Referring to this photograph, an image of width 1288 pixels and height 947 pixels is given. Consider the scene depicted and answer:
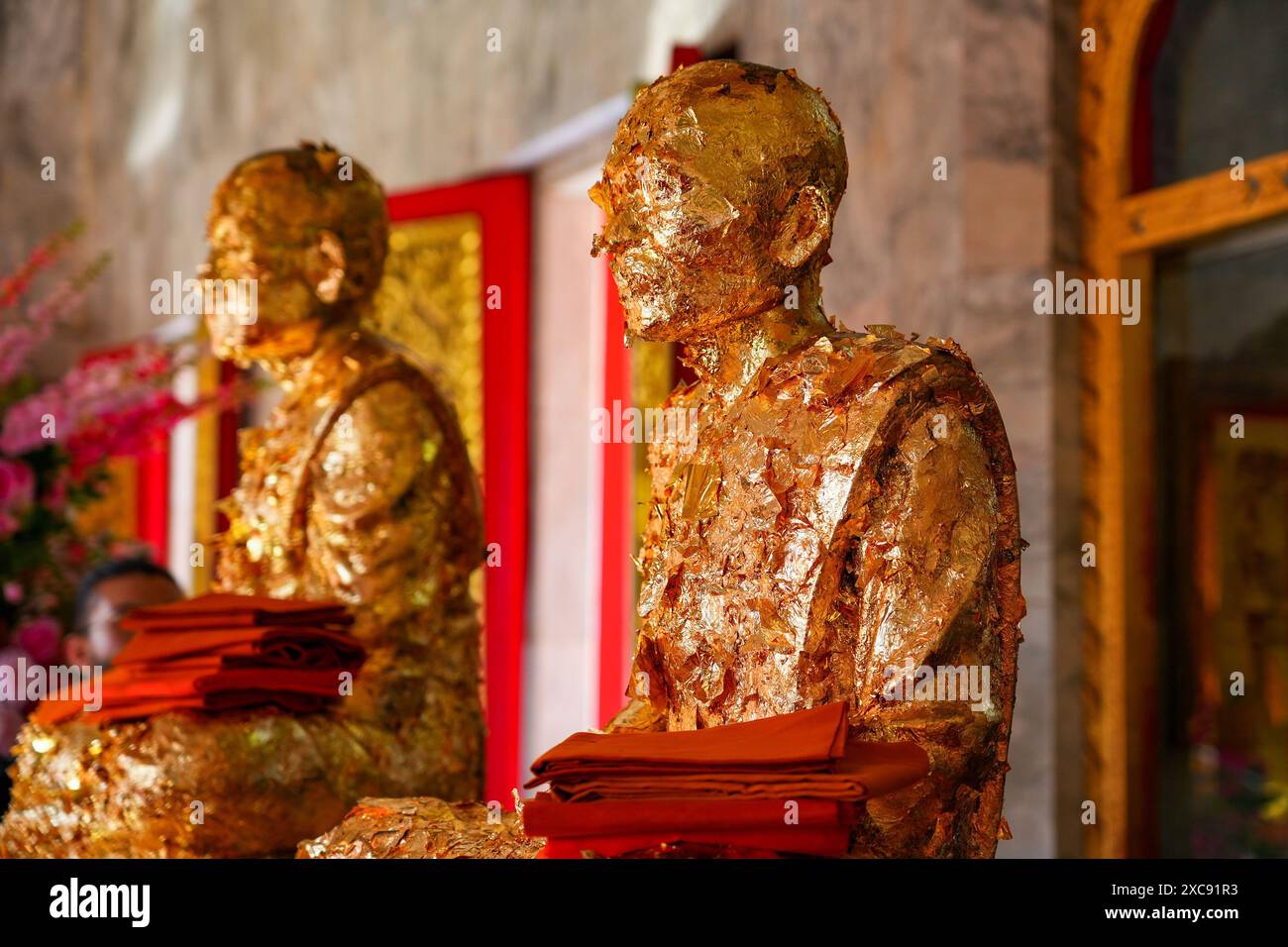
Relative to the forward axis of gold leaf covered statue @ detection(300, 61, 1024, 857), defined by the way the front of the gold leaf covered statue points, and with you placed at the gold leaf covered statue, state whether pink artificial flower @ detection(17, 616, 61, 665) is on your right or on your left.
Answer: on your right

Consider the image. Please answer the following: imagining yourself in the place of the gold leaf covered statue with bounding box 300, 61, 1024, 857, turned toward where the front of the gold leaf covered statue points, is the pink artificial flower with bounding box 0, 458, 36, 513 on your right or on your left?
on your right

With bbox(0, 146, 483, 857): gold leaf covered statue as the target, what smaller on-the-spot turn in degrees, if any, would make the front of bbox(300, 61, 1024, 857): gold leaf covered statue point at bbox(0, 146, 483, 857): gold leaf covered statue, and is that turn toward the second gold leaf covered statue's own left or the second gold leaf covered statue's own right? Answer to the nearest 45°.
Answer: approximately 90° to the second gold leaf covered statue's own right

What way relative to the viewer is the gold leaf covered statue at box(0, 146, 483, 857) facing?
to the viewer's left

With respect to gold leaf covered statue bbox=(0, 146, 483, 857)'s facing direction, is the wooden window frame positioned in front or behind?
behind

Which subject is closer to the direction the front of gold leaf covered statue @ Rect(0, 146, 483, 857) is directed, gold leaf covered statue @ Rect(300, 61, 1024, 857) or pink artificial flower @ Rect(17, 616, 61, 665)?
the pink artificial flower

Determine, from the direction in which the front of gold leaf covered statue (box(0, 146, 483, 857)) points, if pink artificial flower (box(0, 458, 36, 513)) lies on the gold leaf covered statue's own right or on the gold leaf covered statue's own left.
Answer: on the gold leaf covered statue's own right

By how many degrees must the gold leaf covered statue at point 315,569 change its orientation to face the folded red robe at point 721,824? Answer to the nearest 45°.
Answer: approximately 90° to its left
